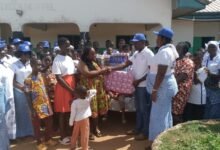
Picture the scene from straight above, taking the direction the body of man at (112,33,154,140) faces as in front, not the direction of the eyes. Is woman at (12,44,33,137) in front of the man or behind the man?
in front

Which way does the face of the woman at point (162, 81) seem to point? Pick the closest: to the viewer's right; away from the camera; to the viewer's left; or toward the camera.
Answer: to the viewer's left

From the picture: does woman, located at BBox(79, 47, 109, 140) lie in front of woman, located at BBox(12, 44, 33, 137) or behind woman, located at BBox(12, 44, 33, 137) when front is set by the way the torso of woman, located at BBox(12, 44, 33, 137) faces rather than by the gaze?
in front

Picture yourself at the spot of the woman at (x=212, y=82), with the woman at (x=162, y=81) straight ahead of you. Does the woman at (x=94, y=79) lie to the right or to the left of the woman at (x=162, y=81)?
right

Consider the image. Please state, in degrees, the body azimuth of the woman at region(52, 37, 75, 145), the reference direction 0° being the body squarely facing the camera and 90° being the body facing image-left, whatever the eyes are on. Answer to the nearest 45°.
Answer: approximately 315°

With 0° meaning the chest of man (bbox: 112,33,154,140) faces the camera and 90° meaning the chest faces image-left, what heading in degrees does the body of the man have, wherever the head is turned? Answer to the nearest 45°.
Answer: approximately 45°

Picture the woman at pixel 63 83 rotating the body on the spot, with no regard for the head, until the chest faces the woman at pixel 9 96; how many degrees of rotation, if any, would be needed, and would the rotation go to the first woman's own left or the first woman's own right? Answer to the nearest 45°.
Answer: approximately 135° to the first woman's own right

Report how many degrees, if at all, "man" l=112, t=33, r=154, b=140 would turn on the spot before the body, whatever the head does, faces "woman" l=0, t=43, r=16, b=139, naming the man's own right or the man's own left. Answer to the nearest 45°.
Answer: approximately 45° to the man's own right

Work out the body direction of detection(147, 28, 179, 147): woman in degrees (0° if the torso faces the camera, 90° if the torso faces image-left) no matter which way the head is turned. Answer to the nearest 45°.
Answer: approximately 90°
